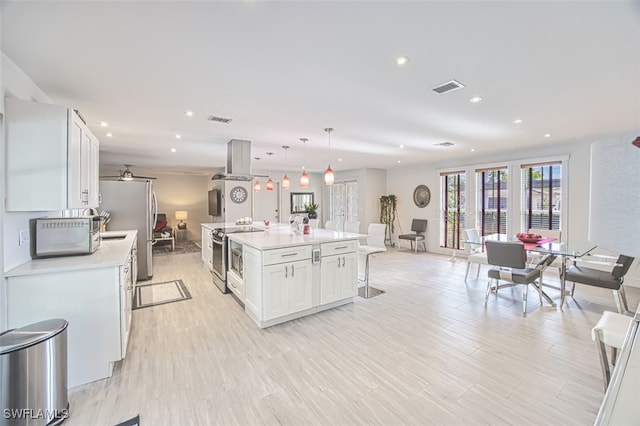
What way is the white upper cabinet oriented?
to the viewer's right

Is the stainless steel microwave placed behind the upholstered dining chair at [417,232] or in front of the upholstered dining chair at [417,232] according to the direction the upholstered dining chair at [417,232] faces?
in front

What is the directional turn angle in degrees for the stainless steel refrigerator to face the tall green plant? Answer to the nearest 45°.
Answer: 0° — it already faces it

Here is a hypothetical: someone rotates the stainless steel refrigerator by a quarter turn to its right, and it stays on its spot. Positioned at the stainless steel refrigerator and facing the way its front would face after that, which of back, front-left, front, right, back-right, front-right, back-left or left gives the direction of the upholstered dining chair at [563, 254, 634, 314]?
front-left

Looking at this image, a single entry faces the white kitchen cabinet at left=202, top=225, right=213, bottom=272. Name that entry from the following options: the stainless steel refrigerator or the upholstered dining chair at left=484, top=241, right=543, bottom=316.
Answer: the stainless steel refrigerator

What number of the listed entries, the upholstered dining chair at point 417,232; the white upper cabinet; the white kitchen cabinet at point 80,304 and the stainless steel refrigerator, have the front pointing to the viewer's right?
3

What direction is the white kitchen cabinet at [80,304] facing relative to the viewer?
to the viewer's right

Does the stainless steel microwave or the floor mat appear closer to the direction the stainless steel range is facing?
the floor mat

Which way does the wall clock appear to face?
toward the camera

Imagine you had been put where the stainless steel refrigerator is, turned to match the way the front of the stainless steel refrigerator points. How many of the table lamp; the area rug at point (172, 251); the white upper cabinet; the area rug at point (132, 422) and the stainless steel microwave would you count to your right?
3

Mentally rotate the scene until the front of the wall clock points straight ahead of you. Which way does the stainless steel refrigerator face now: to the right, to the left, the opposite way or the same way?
to the left

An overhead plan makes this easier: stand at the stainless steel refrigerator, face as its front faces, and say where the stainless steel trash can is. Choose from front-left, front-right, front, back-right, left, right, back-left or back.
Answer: right

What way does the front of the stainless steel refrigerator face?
to the viewer's right
